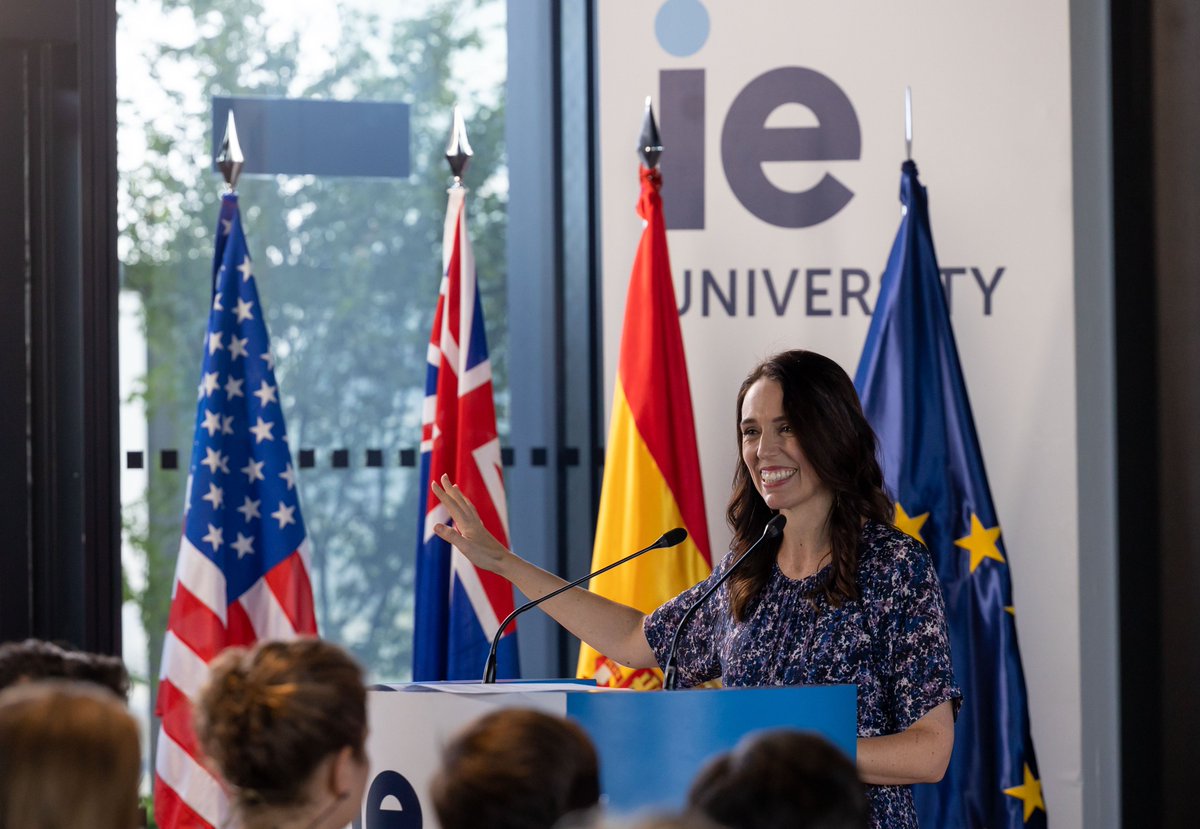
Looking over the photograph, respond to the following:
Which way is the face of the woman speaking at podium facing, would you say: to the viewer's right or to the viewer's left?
to the viewer's left

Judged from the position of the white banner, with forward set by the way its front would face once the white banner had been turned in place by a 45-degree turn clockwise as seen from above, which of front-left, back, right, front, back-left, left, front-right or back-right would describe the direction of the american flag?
front-right

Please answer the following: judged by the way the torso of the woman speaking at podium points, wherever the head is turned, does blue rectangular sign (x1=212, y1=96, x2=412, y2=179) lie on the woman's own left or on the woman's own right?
on the woman's own right

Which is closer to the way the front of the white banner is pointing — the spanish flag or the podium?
the podium

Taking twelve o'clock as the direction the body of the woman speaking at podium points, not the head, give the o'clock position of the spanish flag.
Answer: The spanish flag is roughly at 4 o'clock from the woman speaking at podium.

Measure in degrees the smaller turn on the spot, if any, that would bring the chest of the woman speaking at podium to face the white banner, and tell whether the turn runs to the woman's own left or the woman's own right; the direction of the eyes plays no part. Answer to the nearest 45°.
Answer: approximately 135° to the woman's own right

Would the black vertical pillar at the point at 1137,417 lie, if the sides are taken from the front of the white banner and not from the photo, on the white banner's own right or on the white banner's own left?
on the white banner's own left

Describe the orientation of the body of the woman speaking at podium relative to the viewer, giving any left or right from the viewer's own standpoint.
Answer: facing the viewer and to the left of the viewer

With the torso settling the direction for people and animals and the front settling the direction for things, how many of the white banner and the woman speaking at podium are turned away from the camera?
0

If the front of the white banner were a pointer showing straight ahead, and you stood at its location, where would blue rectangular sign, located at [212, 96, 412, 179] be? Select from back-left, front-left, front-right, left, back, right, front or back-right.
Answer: right

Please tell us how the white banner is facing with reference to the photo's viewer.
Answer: facing the viewer
